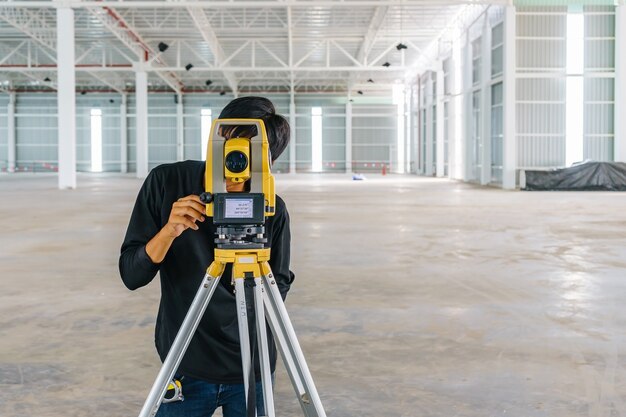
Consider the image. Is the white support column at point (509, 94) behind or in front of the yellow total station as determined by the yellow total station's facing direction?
behind

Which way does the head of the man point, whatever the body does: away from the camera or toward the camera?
toward the camera

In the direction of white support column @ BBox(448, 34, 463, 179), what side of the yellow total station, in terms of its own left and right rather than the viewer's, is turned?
back

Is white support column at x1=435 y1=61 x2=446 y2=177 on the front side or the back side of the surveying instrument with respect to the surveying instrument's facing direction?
on the back side

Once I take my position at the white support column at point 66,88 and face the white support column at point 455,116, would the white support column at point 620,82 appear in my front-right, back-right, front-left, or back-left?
front-right

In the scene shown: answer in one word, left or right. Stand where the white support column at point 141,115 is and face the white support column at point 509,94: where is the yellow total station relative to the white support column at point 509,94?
right

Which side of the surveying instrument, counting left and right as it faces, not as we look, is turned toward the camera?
front

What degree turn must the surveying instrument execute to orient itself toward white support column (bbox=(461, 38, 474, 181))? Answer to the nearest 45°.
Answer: approximately 180°

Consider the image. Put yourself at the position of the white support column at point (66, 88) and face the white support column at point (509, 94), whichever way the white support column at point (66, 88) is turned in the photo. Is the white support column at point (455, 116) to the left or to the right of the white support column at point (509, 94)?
left

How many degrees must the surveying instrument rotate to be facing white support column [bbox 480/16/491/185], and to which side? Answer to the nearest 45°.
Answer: approximately 180°
